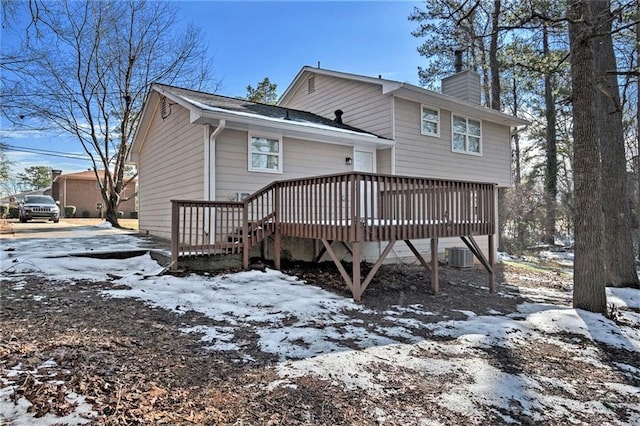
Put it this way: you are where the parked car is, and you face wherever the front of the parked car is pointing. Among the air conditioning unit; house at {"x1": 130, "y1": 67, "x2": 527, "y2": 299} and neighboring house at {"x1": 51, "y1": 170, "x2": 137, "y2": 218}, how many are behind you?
1

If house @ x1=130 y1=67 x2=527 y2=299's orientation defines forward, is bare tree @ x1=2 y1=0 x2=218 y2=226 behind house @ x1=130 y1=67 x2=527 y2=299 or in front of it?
in front

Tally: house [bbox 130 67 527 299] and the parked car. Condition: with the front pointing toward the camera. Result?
1

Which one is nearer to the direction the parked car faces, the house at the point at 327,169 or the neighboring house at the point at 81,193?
the house

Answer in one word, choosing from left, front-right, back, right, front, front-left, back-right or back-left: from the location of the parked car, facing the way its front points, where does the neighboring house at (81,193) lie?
back

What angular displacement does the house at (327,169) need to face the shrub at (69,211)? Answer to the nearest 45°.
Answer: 0° — it already faces it

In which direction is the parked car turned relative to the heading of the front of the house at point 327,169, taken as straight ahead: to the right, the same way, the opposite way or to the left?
the opposite way

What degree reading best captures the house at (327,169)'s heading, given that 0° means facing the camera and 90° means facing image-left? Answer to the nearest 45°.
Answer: approximately 135°

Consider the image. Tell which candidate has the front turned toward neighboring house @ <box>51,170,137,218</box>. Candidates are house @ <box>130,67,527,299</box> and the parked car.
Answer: the house

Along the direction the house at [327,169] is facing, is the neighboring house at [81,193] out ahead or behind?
ahead
